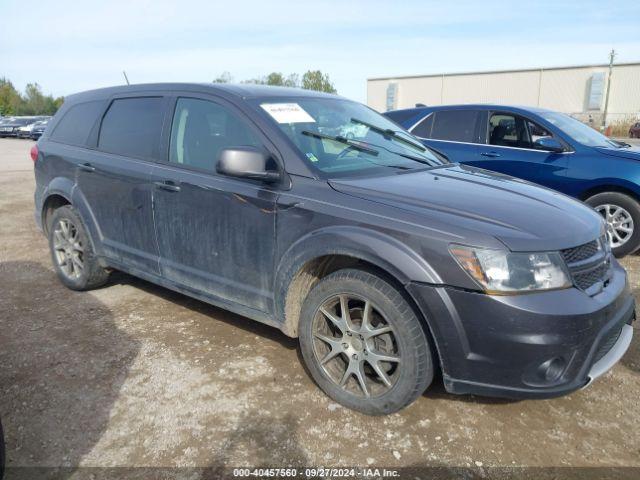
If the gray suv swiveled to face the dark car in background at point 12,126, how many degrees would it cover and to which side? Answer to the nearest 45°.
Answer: approximately 180°

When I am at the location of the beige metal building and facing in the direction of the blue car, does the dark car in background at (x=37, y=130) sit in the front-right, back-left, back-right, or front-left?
front-right

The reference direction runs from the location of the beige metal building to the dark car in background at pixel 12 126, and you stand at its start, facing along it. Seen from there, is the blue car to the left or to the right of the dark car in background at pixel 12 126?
left

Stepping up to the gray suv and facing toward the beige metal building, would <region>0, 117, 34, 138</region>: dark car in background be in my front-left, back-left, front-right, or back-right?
front-left

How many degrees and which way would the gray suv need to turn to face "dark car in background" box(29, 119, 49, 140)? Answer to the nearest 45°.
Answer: approximately 180°

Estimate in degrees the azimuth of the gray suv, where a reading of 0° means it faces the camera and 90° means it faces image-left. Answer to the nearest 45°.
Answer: approximately 315°

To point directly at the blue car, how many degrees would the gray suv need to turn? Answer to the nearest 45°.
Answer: approximately 90° to its left

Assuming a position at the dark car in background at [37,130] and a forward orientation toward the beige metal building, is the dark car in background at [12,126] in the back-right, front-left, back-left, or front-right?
back-left
